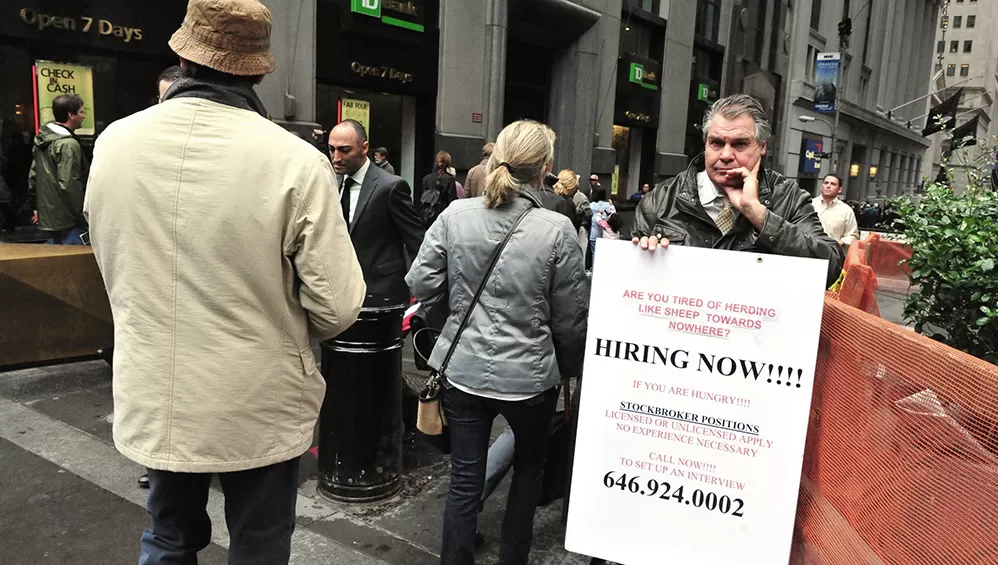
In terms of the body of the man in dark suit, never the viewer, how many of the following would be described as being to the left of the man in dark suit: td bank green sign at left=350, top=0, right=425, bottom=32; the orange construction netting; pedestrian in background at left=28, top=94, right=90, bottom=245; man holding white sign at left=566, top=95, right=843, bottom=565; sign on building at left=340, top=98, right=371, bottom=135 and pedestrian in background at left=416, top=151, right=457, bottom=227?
2

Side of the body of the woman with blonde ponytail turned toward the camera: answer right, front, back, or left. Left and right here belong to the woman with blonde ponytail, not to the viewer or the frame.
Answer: back

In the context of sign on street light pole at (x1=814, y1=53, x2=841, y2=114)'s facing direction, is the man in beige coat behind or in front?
in front

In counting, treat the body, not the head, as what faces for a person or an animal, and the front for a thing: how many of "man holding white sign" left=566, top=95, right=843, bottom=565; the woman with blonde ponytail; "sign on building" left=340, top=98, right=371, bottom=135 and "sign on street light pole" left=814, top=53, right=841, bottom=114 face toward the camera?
3

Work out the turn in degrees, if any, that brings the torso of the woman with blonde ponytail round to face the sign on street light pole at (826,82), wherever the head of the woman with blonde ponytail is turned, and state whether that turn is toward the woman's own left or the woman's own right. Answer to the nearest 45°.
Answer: approximately 45° to the woman's own right

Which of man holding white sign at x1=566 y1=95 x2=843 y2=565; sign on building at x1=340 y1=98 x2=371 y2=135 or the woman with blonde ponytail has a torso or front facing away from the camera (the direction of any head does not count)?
the woman with blonde ponytail

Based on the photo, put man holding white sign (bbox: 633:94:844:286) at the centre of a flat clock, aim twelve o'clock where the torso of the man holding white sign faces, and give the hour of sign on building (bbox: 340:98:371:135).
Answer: The sign on building is roughly at 5 o'clock from the man holding white sign.

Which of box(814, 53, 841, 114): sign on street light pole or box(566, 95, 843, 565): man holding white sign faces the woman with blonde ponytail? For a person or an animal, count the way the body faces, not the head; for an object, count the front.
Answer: the sign on street light pole

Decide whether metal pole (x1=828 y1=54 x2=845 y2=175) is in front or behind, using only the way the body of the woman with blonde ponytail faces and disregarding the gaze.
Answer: in front

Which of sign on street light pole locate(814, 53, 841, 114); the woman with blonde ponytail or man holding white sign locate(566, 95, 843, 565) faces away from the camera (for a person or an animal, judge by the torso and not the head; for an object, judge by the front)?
the woman with blonde ponytail
